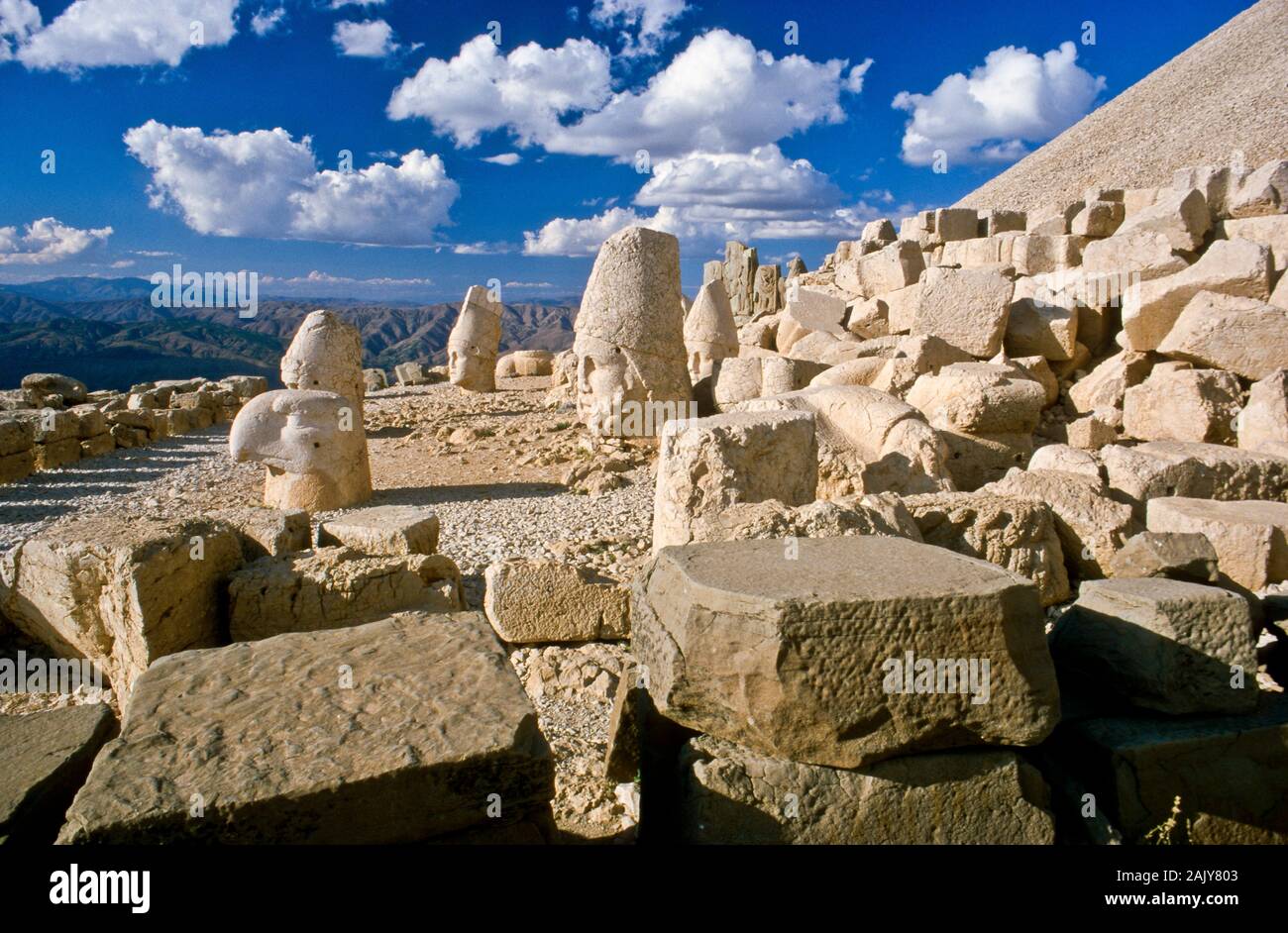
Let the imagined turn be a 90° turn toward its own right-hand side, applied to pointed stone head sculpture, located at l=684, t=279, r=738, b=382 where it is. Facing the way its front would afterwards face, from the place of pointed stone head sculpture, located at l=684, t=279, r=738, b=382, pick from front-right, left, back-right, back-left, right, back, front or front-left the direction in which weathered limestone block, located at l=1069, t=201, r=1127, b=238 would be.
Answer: back-right

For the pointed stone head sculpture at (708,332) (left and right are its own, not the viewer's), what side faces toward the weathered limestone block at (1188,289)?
left

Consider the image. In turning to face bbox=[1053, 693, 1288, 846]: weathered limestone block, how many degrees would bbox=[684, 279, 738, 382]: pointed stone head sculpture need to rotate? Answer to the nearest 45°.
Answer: approximately 45° to its left

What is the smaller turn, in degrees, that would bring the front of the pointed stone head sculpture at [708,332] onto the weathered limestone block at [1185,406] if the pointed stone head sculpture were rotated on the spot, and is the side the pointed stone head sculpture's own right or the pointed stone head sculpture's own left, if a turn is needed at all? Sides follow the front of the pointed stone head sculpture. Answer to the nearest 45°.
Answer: approximately 90° to the pointed stone head sculpture's own left

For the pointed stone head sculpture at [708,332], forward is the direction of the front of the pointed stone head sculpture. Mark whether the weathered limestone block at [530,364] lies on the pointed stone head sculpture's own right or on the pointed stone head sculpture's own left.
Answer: on the pointed stone head sculpture's own right

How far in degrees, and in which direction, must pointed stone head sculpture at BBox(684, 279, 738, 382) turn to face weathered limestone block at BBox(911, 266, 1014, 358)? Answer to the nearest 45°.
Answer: approximately 90° to its left

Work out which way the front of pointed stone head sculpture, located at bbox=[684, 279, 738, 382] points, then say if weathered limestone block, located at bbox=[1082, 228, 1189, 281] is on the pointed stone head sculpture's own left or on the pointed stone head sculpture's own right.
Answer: on the pointed stone head sculpture's own left
